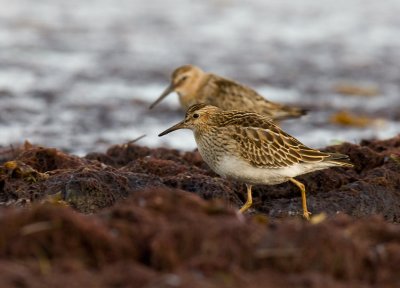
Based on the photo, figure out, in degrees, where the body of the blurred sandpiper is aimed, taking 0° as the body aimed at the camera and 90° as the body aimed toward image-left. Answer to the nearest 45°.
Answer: approximately 90°
